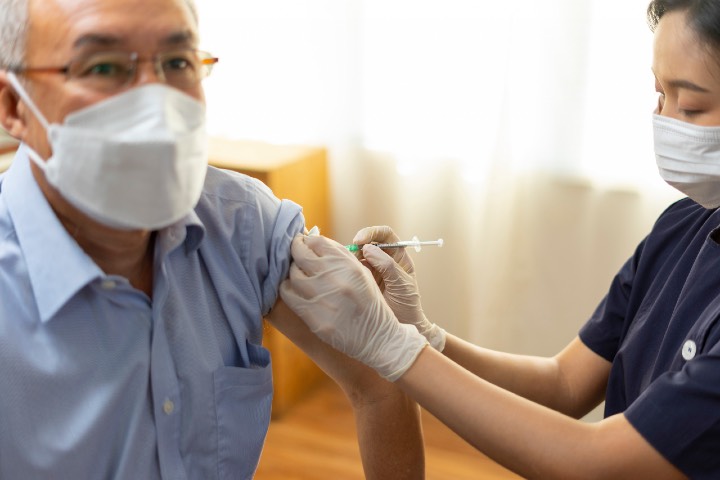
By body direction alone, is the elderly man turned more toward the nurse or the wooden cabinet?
the nurse

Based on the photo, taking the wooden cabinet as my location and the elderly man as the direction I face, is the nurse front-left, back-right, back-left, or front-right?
front-left

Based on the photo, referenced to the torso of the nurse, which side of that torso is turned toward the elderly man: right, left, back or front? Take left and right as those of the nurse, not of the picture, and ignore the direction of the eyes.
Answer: front

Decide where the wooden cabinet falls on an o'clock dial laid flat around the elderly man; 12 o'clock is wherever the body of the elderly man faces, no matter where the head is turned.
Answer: The wooden cabinet is roughly at 8 o'clock from the elderly man.

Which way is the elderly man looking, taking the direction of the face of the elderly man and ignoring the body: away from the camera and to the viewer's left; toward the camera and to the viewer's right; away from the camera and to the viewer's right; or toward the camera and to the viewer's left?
toward the camera and to the viewer's right

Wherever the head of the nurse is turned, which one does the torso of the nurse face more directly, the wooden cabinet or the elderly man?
the elderly man

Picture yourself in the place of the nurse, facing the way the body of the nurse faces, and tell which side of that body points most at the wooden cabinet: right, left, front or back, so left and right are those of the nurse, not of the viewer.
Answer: right

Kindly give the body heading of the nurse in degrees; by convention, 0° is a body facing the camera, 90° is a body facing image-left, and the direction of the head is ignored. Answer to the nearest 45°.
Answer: approximately 45°

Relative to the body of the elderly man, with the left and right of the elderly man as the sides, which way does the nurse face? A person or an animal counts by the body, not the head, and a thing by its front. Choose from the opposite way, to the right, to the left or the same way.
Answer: to the right

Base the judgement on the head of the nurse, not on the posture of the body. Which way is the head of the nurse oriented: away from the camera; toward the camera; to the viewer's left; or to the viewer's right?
to the viewer's left

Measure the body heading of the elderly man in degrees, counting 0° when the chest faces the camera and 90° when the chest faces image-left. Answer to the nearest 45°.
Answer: approximately 315°

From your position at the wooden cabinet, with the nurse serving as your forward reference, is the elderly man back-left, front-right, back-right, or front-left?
front-right
